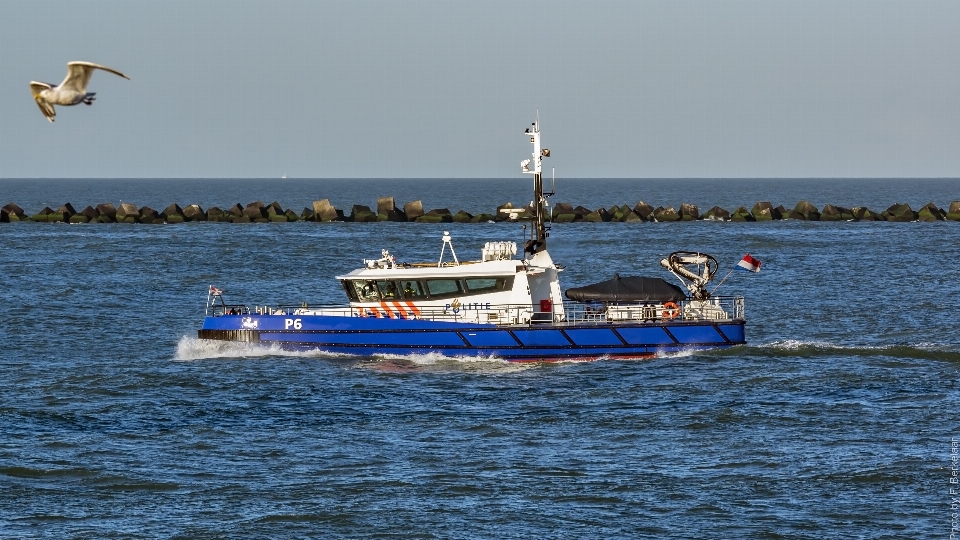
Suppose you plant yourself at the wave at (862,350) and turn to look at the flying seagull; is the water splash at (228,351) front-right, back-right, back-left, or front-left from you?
front-right

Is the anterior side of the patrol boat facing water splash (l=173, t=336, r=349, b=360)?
yes

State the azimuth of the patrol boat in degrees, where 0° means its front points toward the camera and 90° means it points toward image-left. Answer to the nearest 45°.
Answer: approximately 90°

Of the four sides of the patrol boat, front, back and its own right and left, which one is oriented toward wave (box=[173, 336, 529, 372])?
front

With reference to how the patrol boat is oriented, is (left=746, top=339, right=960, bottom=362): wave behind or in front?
behind

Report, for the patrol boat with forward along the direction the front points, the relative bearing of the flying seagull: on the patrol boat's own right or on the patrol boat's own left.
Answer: on the patrol boat's own left
